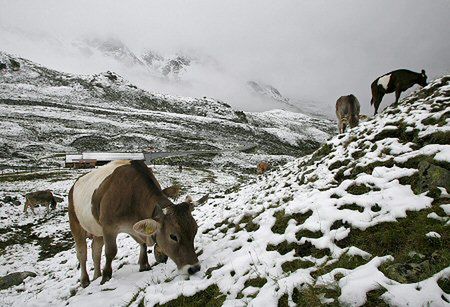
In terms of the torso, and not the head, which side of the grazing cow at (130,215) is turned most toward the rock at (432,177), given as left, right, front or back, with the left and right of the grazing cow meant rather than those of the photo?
front

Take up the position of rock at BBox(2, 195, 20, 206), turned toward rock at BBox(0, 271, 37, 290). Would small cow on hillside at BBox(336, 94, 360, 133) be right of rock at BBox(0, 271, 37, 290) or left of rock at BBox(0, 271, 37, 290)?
left

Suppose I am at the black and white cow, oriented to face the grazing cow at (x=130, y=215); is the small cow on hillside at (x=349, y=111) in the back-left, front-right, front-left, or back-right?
front-right

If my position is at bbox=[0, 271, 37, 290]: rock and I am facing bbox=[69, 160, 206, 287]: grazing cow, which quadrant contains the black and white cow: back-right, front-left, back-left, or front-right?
front-left

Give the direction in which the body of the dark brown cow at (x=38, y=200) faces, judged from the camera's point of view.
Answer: to the viewer's right

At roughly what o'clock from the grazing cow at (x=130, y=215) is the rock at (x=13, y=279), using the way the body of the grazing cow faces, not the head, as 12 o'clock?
The rock is roughly at 6 o'clock from the grazing cow.
